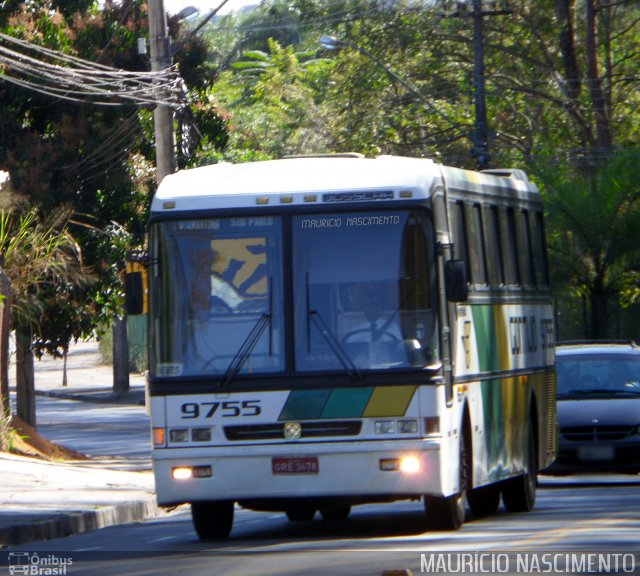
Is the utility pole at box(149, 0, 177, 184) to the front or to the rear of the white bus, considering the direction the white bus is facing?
to the rear

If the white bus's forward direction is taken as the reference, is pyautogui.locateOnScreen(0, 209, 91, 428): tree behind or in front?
behind

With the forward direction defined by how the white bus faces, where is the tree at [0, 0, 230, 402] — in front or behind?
behind
